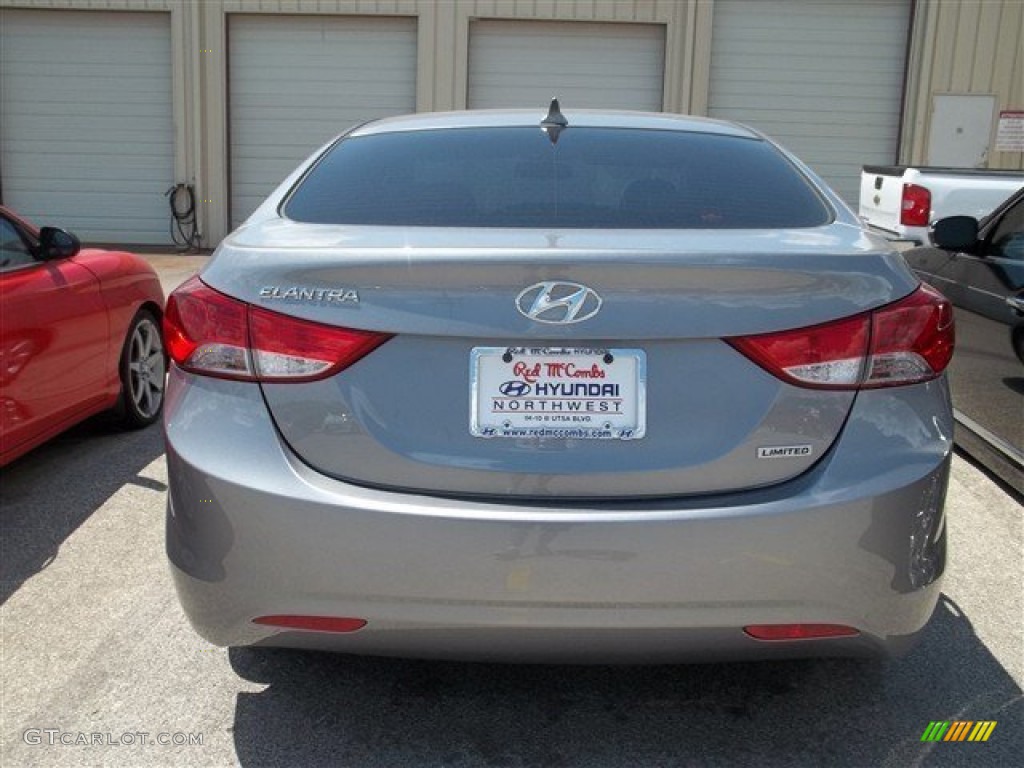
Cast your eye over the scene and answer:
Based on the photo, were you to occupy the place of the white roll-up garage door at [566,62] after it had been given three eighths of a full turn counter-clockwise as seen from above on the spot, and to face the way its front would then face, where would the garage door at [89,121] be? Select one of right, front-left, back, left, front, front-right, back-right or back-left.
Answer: back-left

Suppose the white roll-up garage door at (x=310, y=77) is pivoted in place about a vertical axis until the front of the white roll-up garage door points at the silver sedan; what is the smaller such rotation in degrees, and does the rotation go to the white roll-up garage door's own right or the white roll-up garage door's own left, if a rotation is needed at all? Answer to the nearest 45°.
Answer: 0° — it already faces it

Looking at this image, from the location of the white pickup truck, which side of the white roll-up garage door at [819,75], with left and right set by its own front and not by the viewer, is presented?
front

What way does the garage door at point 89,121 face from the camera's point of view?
toward the camera

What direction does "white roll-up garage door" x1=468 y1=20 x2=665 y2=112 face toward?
toward the camera

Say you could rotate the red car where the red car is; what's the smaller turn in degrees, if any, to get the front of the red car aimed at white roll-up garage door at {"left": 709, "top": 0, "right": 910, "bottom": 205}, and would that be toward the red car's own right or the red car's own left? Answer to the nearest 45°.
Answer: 0° — it already faces it

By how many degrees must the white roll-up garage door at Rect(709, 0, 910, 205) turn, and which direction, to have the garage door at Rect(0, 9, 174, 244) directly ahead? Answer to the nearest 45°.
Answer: approximately 90° to its right

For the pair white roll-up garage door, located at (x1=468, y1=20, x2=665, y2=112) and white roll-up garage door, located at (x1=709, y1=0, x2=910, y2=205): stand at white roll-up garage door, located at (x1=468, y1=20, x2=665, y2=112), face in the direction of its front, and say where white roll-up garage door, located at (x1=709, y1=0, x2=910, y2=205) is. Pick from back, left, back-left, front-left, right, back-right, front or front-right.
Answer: left

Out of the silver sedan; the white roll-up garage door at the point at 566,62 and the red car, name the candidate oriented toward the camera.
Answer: the white roll-up garage door

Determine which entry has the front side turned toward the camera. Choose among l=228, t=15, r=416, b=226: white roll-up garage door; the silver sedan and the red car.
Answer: the white roll-up garage door

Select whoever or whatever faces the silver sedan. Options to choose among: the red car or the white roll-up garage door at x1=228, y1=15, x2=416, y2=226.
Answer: the white roll-up garage door

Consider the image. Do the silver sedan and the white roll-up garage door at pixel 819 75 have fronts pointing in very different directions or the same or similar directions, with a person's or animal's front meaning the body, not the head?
very different directions

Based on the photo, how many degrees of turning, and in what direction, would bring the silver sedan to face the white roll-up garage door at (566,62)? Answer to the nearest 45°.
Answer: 0° — it already faces it

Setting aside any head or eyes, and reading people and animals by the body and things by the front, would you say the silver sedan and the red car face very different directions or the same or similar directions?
same or similar directions

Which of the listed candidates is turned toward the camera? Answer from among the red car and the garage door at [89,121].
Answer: the garage door

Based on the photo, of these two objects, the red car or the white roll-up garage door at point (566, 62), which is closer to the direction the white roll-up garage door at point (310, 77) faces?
the red car

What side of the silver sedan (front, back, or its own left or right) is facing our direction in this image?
back
